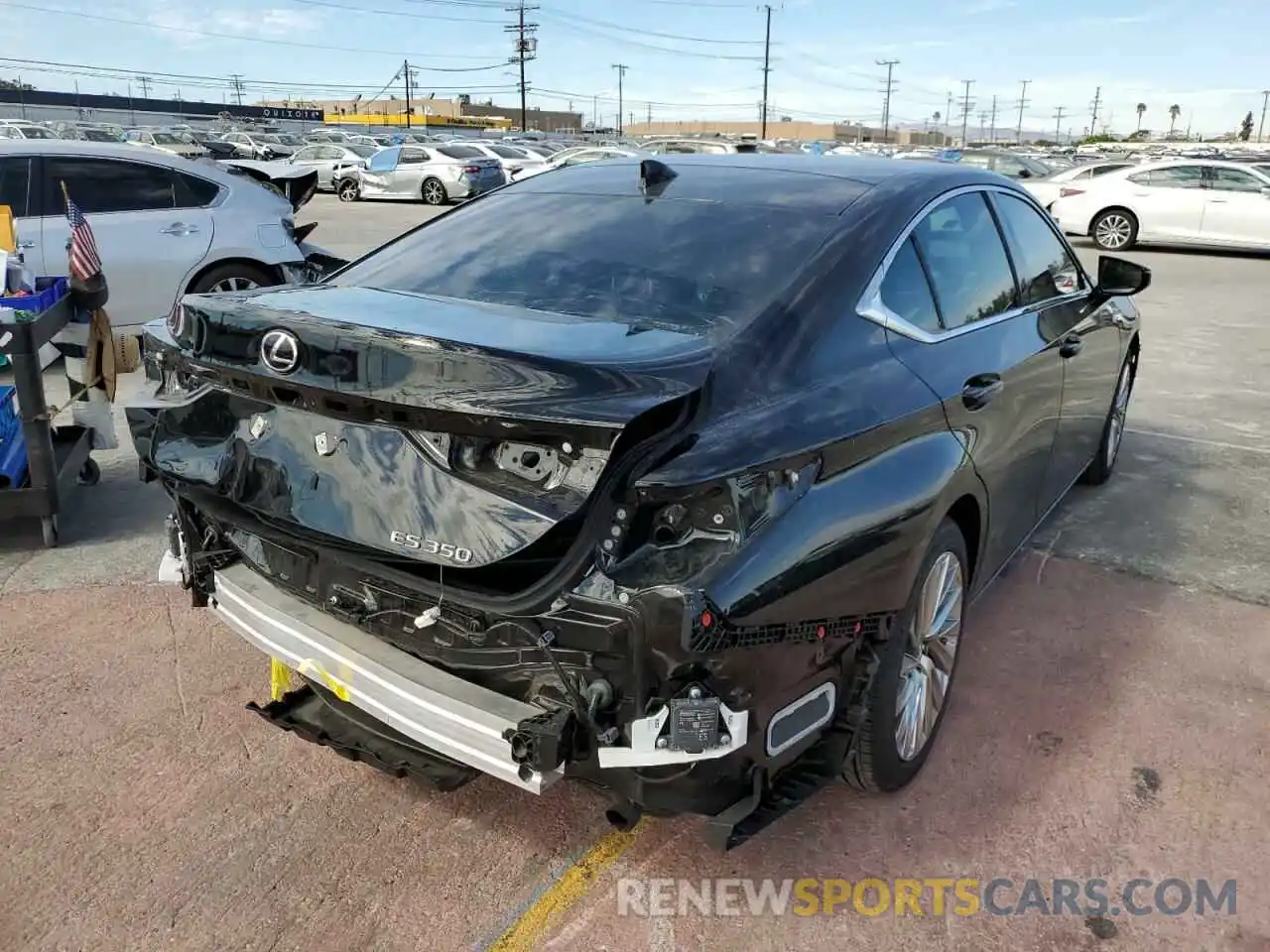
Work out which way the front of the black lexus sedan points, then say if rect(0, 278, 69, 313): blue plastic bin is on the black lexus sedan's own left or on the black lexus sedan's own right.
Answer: on the black lexus sedan's own left

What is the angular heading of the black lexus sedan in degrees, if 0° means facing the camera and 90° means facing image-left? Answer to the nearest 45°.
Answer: approximately 225°

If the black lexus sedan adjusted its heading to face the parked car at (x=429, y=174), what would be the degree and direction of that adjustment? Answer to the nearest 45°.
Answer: approximately 45° to its left

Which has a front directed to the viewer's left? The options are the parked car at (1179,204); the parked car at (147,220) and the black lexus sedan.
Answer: the parked car at (147,220)

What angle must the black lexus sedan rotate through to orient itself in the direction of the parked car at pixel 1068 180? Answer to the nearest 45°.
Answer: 0° — it already faces it

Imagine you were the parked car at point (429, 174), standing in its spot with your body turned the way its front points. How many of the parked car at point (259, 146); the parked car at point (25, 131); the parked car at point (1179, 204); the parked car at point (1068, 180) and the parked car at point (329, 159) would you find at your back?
2

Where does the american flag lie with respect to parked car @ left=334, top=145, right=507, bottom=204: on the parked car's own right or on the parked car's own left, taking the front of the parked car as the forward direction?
on the parked car's own left

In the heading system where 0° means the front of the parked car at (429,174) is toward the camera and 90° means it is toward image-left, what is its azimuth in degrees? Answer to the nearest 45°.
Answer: approximately 135°

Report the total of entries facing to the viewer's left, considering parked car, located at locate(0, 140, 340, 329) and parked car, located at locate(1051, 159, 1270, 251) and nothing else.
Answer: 1

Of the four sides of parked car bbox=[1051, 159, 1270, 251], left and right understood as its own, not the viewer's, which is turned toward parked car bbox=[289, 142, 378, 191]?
back

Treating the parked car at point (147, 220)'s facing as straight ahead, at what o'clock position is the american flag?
The american flag is roughly at 9 o'clock from the parked car.

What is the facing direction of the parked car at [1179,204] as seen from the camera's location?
facing to the right of the viewer

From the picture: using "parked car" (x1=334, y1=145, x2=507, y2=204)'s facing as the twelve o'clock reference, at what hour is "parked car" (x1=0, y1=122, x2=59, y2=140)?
"parked car" (x1=0, y1=122, x2=59, y2=140) is roughly at 12 o'clock from "parked car" (x1=334, y1=145, x2=507, y2=204).

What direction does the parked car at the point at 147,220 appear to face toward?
to the viewer's left

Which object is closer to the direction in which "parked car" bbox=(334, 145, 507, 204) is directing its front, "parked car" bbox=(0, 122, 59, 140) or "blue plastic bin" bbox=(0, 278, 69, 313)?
the parked car

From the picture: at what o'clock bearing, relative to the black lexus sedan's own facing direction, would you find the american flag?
The american flag is roughly at 9 o'clock from the black lexus sedan.
